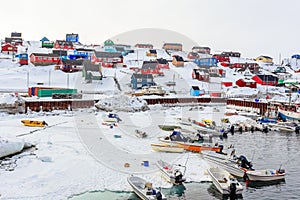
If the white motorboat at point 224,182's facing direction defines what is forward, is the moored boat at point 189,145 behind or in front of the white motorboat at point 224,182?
in front

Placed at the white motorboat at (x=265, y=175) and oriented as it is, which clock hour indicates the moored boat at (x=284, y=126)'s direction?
The moored boat is roughly at 3 o'clock from the white motorboat.

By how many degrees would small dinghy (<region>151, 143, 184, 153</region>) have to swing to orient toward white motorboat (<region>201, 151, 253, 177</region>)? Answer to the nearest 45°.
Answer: approximately 135° to its left

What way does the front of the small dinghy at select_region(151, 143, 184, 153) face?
to the viewer's left

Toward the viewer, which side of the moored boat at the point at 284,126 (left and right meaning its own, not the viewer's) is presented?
left

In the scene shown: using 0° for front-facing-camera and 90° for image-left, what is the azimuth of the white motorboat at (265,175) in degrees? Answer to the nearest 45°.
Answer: approximately 90°

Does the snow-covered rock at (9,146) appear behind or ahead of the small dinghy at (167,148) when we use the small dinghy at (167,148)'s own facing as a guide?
ahead

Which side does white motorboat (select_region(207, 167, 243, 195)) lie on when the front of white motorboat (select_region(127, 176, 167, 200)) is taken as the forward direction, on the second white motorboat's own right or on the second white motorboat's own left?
on the second white motorboat's own right

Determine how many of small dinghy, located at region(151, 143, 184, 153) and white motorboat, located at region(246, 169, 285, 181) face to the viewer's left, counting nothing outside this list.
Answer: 2

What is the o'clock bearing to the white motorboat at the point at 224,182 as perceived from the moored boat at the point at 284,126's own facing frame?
The white motorboat is roughly at 9 o'clock from the moored boat.

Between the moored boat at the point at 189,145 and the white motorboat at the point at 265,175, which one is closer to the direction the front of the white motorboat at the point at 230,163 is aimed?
the moored boat

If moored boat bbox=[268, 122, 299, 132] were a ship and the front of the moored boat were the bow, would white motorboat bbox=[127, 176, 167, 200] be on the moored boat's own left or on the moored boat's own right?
on the moored boat's own left

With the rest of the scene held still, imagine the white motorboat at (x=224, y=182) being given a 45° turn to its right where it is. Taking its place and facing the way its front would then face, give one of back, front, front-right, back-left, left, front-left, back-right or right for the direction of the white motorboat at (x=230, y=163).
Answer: front

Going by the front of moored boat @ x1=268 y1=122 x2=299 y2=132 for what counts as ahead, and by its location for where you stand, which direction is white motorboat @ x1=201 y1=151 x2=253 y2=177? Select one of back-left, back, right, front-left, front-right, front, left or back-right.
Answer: left

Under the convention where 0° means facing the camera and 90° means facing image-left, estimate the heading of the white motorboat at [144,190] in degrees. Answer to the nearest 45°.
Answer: approximately 135°

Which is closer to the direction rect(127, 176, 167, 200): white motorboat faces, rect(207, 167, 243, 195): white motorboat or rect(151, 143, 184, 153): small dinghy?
the small dinghy

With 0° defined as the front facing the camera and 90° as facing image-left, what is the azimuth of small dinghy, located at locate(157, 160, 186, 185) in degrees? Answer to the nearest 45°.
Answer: approximately 135°
